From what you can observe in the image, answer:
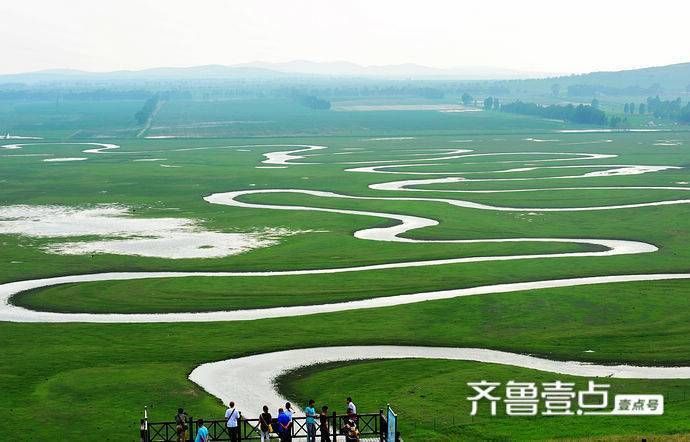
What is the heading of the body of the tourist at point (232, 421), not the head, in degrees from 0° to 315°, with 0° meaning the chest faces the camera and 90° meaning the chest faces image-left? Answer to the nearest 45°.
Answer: approximately 180°

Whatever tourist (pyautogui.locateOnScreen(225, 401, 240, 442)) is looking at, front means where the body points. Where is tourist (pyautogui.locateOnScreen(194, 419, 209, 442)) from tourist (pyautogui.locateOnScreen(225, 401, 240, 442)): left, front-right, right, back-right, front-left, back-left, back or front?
back-left

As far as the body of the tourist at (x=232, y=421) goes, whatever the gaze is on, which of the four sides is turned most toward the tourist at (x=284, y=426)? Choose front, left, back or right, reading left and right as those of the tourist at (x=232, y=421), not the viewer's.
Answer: right
